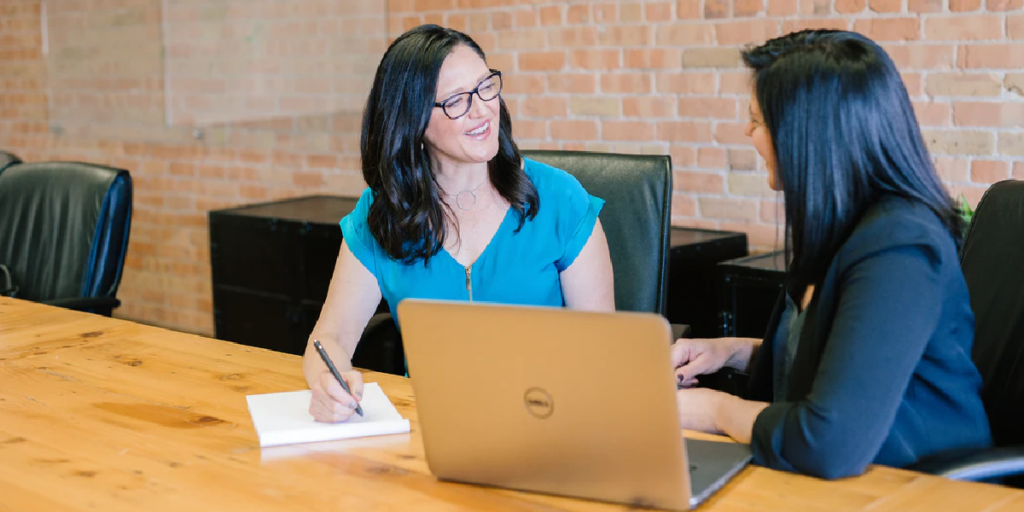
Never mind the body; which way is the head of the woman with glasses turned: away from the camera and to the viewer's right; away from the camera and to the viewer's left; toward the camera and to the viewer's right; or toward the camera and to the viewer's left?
toward the camera and to the viewer's right

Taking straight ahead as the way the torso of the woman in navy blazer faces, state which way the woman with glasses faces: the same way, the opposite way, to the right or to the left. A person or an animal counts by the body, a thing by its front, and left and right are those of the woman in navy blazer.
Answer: to the left

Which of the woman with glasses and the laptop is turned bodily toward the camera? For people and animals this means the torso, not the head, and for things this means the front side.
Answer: the woman with glasses

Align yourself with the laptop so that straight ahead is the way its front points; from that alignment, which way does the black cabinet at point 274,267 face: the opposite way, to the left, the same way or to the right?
the opposite way

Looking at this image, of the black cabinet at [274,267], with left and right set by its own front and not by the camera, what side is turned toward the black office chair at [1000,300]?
left

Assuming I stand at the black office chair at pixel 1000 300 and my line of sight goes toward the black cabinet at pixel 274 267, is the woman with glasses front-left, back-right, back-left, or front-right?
front-left

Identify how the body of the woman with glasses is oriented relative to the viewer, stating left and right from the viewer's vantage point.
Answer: facing the viewer

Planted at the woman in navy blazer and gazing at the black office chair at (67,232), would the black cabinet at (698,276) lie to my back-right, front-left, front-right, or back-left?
front-right

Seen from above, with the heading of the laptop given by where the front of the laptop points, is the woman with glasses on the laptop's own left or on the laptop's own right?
on the laptop's own left

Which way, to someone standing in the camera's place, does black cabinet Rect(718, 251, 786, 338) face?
facing the viewer and to the left of the viewer

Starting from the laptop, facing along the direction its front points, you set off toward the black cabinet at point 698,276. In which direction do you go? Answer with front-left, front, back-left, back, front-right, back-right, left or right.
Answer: front-left

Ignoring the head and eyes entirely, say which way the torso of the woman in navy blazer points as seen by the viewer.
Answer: to the viewer's left

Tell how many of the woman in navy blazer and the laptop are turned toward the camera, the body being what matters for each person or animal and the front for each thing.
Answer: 0

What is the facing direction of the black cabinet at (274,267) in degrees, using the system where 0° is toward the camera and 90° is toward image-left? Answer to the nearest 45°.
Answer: approximately 45°

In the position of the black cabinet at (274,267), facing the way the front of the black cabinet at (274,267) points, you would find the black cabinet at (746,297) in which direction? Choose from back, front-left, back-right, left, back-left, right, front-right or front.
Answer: left

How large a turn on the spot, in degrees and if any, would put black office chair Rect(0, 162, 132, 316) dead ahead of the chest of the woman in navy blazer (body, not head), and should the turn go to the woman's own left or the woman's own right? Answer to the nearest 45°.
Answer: approximately 45° to the woman's own right
